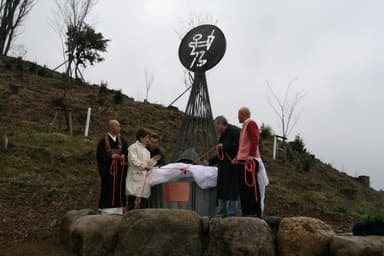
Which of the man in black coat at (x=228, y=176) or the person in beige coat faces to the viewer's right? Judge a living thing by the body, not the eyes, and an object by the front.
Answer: the person in beige coat

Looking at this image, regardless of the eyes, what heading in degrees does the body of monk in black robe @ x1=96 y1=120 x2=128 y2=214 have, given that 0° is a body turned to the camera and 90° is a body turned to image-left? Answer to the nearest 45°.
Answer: approximately 315°

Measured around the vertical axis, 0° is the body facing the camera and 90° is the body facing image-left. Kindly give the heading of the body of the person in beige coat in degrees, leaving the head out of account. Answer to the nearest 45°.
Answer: approximately 270°

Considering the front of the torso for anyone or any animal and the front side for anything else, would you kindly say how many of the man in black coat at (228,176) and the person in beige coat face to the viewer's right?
1

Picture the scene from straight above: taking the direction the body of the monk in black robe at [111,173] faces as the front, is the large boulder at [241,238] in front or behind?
in front

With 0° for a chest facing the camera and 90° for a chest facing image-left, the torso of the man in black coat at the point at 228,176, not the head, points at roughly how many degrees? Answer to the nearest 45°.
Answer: approximately 90°
